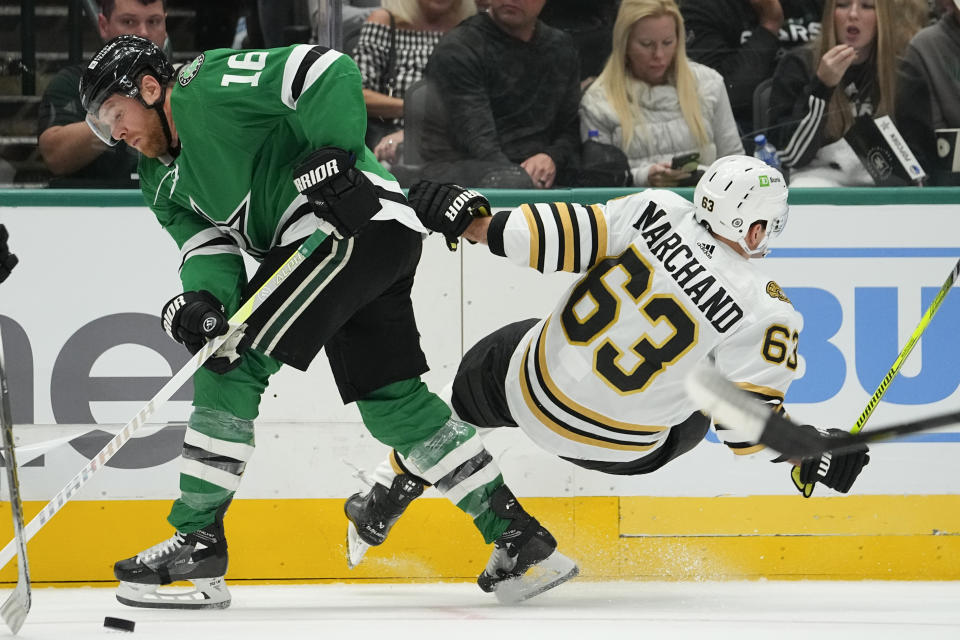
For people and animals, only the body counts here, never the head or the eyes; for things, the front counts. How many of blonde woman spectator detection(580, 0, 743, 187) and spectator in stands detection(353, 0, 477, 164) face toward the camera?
2

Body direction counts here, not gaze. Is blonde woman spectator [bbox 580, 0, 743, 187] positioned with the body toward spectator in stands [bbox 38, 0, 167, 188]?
no

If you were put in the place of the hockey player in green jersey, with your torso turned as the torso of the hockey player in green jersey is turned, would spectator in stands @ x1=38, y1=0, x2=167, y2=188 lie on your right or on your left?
on your right

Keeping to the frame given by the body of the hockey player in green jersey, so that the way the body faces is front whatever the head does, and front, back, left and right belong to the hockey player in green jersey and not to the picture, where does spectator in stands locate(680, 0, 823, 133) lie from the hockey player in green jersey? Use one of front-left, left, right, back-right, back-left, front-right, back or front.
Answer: back

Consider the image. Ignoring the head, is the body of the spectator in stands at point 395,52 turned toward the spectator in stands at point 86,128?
no

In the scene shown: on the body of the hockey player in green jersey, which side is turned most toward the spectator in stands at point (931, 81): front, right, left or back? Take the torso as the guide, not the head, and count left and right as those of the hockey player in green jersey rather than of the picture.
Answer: back

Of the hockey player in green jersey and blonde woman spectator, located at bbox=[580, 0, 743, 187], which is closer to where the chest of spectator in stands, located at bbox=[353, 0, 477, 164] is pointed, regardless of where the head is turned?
the hockey player in green jersey

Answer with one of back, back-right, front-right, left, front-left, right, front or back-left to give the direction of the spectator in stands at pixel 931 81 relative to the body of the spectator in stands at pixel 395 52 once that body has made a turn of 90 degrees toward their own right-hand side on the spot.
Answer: back

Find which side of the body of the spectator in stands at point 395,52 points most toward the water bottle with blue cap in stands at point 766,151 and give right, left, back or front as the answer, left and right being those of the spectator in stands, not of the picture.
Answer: left

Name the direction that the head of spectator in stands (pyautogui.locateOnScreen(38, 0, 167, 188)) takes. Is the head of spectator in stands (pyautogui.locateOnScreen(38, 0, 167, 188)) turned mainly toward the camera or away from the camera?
toward the camera

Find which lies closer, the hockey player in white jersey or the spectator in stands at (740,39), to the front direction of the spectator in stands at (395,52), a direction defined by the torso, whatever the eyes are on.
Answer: the hockey player in white jersey

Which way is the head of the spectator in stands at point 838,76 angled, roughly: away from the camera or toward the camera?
toward the camera

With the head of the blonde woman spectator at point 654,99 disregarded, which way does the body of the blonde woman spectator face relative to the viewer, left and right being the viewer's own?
facing the viewer

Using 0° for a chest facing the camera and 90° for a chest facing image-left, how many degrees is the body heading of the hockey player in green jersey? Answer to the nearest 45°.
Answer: approximately 45°

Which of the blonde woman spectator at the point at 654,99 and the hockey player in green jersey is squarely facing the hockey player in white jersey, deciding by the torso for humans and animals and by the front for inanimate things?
the blonde woman spectator

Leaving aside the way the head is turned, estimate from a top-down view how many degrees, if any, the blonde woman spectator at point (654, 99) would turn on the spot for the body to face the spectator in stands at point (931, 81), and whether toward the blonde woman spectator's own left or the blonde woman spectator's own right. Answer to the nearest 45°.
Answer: approximately 90° to the blonde woman spectator's own left

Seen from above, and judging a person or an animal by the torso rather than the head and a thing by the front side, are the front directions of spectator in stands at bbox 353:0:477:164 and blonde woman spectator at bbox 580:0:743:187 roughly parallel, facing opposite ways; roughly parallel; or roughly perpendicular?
roughly parallel

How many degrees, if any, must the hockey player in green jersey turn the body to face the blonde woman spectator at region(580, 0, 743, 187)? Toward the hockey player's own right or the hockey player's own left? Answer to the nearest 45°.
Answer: approximately 180°
